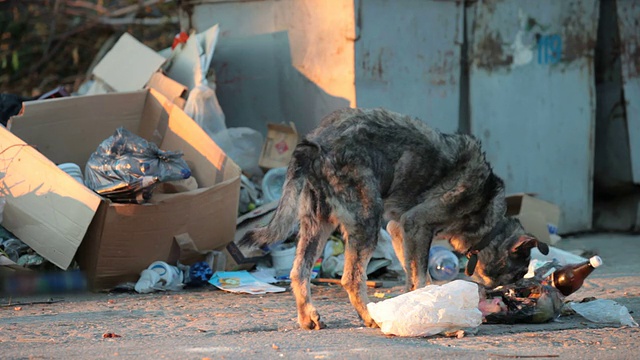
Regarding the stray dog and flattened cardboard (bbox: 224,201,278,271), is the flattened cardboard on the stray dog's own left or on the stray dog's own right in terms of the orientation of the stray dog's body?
on the stray dog's own left

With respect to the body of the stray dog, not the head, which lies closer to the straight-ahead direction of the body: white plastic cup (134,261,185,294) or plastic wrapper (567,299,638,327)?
the plastic wrapper

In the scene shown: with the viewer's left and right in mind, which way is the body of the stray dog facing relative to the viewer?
facing away from the viewer and to the right of the viewer

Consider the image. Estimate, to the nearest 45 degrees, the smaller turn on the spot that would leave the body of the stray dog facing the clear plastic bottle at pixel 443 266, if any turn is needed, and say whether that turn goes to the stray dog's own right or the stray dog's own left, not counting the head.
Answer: approximately 45° to the stray dog's own left

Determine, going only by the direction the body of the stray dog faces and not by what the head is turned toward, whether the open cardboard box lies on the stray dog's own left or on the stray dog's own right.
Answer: on the stray dog's own left

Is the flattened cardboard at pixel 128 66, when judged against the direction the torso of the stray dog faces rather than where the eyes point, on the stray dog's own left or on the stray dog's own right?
on the stray dog's own left

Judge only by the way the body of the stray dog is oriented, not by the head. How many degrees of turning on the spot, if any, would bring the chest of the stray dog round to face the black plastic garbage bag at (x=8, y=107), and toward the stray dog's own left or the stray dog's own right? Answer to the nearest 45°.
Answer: approximately 90° to the stray dog's own left
